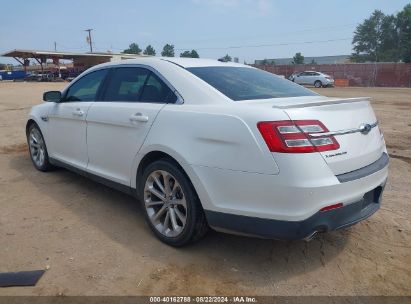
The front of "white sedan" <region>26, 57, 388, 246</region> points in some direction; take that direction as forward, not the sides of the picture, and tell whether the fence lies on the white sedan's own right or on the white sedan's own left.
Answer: on the white sedan's own right

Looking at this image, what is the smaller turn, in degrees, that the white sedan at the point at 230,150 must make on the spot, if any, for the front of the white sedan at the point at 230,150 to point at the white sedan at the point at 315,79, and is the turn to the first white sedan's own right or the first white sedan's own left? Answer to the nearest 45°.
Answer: approximately 45° to the first white sedan's own right

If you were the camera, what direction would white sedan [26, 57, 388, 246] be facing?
facing away from the viewer and to the left of the viewer
